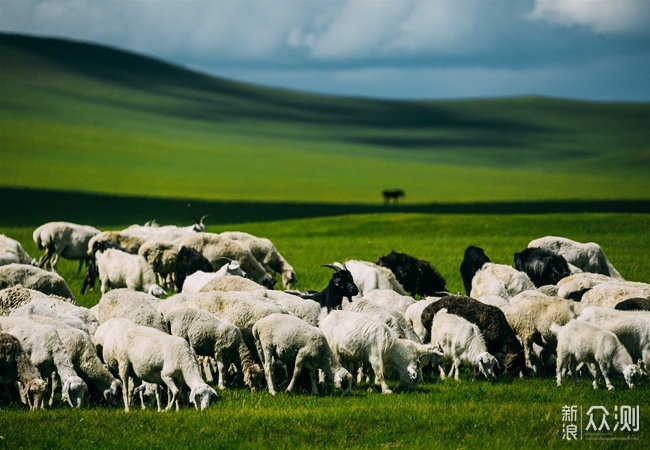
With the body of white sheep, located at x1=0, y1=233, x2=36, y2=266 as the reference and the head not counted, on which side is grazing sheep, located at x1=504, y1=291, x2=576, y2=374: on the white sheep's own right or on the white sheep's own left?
on the white sheep's own right

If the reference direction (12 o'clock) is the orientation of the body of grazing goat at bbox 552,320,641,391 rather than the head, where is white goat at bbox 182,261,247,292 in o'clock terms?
The white goat is roughly at 7 o'clock from the grazing goat.

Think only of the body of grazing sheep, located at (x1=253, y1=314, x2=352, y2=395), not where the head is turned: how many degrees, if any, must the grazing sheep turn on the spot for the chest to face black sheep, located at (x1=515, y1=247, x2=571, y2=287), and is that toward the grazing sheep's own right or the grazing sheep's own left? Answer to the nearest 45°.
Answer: approximately 45° to the grazing sheep's own left

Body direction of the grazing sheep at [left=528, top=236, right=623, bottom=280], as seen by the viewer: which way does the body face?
to the viewer's right

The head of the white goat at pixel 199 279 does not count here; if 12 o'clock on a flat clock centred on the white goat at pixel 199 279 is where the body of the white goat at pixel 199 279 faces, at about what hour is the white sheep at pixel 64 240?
the white sheep at pixel 64 240 is roughly at 8 o'clock from the white goat at pixel 199 279.

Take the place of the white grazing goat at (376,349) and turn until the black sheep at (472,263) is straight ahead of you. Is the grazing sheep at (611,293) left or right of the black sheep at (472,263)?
right

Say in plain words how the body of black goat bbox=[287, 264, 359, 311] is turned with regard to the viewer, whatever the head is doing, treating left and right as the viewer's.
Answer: facing to the right of the viewer

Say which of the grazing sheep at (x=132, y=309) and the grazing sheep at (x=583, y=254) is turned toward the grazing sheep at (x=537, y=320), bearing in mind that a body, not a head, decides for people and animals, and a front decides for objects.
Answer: the grazing sheep at (x=132, y=309)

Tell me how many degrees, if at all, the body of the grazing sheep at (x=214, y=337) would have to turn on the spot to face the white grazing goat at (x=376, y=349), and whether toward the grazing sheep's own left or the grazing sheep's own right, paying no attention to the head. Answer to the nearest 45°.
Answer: approximately 45° to the grazing sheep's own left

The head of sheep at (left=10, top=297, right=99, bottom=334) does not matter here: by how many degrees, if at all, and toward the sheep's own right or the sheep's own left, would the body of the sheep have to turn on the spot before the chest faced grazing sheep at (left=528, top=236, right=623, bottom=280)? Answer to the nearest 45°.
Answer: approximately 45° to the sheep's own left
